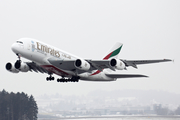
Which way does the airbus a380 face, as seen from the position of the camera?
facing the viewer and to the left of the viewer
